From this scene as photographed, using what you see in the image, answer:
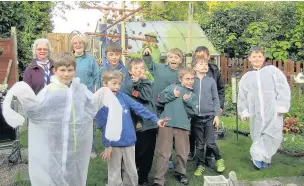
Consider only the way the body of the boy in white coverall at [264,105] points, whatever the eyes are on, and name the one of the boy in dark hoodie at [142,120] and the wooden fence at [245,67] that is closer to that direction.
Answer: the boy in dark hoodie

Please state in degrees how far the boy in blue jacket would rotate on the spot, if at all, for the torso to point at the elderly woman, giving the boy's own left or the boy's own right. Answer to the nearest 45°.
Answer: approximately 135° to the boy's own right

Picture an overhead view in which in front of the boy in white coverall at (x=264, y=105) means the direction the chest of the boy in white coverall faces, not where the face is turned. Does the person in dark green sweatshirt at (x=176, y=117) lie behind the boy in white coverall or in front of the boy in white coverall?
in front

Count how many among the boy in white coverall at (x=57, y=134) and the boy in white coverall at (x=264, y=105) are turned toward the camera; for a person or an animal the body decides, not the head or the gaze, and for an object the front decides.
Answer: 2

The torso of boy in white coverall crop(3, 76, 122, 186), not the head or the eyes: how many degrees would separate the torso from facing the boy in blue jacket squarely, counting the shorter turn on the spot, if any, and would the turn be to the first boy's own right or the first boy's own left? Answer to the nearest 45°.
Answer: approximately 135° to the first boy's own left
